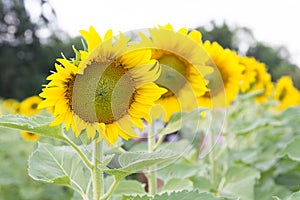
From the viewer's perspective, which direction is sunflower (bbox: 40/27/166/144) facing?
toward the camera

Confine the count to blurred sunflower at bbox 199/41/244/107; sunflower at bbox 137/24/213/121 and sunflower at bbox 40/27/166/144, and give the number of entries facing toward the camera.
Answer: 3

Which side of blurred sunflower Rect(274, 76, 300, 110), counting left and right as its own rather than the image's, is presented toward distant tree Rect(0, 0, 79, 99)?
right

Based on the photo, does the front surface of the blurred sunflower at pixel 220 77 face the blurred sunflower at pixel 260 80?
no

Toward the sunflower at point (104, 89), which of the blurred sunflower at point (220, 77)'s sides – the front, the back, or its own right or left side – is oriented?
front

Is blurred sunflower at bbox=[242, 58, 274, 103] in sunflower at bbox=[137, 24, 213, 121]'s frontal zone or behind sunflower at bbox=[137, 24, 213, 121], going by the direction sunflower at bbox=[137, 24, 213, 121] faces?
behind

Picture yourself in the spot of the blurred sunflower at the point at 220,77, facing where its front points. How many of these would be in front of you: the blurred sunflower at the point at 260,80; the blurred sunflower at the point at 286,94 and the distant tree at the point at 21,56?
0

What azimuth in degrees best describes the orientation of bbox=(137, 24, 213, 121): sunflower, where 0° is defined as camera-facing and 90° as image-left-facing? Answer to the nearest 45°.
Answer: approximately 0°

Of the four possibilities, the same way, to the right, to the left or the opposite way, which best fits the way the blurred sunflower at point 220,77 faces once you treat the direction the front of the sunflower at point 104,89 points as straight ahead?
the same way

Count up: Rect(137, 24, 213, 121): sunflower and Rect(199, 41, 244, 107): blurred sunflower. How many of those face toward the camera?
2

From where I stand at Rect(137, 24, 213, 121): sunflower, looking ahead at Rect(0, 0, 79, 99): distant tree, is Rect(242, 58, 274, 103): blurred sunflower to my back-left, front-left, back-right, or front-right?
front-right

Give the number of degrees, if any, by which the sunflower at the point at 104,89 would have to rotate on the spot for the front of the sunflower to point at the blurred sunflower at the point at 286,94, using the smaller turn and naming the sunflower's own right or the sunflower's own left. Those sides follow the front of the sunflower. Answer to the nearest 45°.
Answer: approximately 135° to the sunflower's own left

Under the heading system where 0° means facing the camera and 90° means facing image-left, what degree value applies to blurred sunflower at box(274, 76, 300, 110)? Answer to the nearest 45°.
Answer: approximately 45°
